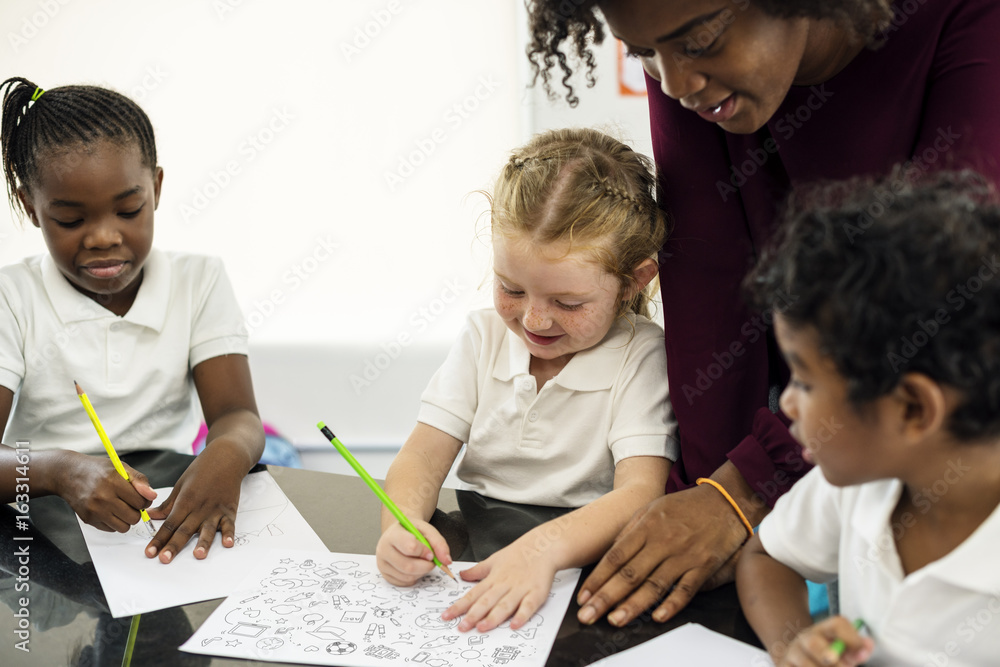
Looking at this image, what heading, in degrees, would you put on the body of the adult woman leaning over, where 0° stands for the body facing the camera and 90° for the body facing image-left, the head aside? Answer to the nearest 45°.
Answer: approximately 45°

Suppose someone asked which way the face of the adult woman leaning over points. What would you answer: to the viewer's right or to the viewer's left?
to the viewer's left

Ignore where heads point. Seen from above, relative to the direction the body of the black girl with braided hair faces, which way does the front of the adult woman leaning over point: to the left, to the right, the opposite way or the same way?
to the right

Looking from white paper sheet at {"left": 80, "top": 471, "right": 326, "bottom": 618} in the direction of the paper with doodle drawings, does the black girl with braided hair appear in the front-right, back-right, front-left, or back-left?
back-left

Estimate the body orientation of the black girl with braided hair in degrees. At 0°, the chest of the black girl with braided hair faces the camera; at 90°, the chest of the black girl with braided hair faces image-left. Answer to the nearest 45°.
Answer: approximately 0°
